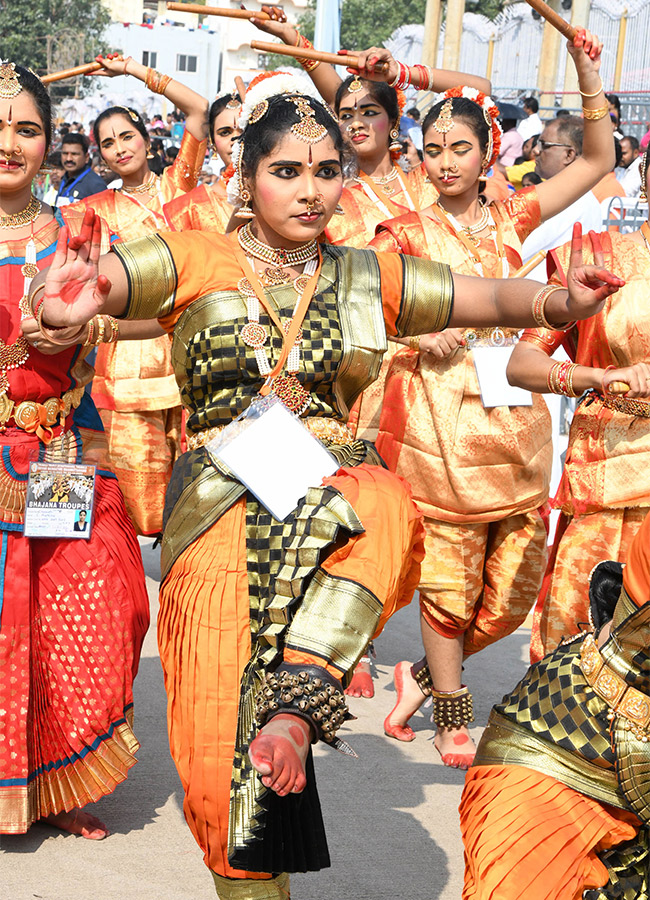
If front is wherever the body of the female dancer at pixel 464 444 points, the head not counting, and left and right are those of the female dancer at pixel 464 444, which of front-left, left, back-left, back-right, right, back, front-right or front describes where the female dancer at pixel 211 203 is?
back-right

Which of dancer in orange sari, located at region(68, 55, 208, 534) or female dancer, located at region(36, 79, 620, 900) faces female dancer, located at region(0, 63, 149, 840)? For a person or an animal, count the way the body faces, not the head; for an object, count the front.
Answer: the dancer in orange sari

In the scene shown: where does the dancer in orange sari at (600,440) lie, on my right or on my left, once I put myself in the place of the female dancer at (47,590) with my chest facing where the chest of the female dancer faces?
on my left

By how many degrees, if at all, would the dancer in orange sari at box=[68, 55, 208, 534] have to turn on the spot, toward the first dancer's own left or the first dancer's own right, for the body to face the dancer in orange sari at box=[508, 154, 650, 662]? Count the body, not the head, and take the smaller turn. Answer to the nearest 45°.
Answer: approximately 45° to the first dancer's own left
